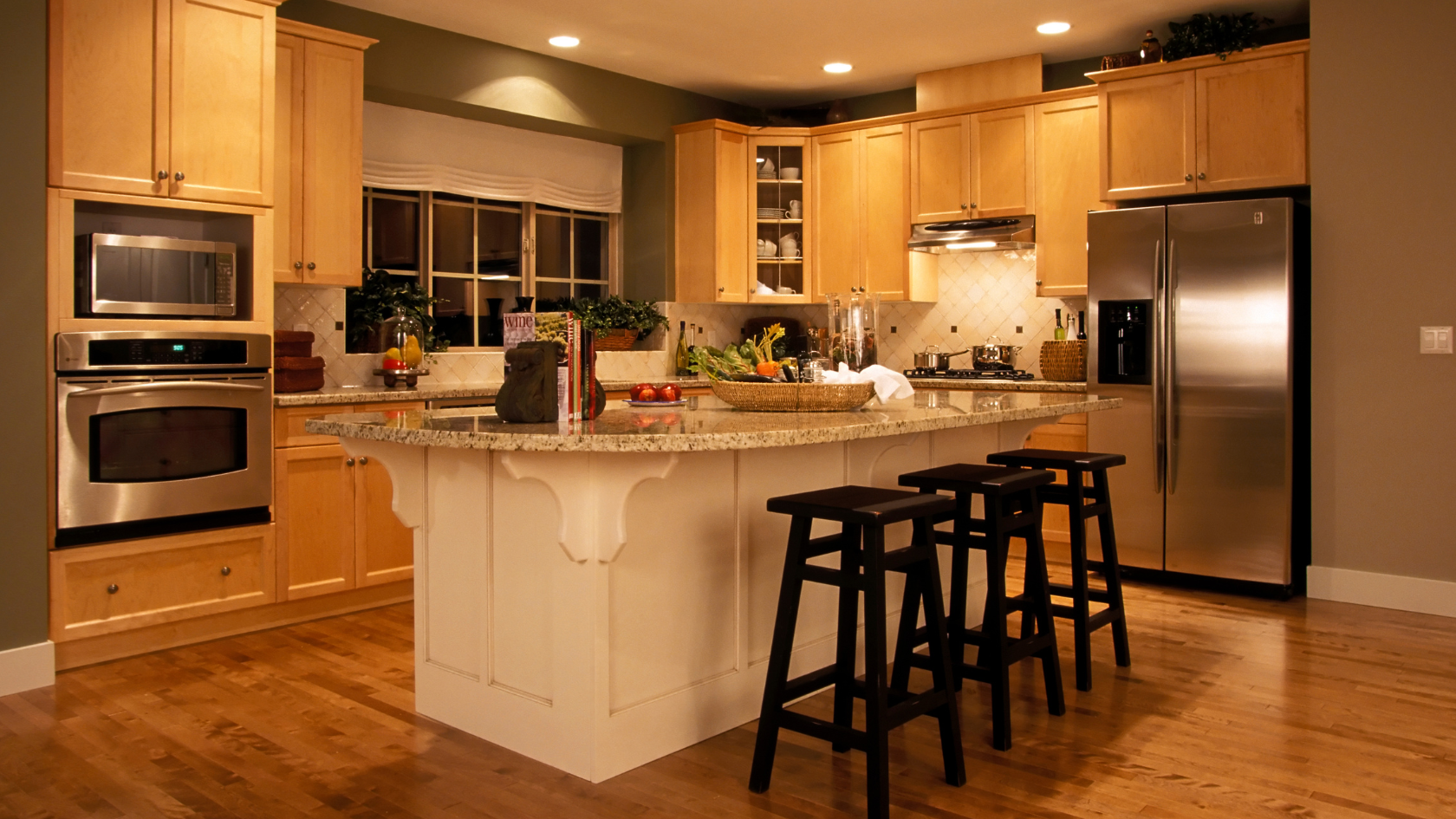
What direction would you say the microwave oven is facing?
toward the camera

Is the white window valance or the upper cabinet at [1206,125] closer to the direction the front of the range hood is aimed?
the white window valance

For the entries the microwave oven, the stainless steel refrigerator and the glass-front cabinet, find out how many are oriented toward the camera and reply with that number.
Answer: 3

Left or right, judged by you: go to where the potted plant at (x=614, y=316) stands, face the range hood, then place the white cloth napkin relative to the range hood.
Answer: right

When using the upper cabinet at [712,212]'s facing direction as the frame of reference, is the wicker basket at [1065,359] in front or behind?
in front

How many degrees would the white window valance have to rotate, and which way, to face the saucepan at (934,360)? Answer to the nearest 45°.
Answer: approximately 45° to its left

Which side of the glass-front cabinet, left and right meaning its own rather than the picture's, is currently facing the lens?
front

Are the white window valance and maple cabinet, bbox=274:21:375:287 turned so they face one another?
no

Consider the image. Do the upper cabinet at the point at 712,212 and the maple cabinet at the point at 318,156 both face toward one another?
no

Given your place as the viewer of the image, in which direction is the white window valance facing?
facing the viewer and to the right of the viewer

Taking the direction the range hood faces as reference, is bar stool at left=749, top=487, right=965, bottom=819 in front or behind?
in front

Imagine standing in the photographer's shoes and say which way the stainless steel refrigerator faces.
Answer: facing the viewer

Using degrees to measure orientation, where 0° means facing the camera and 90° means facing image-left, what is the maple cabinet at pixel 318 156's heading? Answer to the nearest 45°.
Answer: approximately 315°

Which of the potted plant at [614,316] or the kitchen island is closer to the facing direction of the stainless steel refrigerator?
the kitchen island
